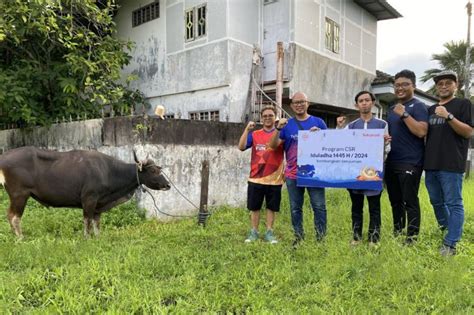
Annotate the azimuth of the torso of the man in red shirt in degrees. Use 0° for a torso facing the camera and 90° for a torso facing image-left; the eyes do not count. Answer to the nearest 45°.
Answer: approximately 0°

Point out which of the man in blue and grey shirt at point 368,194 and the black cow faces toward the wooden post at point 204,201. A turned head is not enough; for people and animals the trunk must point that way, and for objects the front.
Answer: the black cow

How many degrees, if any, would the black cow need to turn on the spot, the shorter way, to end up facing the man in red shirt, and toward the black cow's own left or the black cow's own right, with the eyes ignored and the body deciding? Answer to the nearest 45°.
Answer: approximately 45° to the black cow's own right

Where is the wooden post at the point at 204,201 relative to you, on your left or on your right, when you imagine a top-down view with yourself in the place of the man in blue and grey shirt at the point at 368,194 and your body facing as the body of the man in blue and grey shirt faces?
on your right

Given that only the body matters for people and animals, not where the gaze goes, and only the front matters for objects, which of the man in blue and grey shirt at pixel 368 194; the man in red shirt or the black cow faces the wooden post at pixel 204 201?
the black cow

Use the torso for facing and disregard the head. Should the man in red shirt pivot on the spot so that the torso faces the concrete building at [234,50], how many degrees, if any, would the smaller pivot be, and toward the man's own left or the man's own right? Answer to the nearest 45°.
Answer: approximately 180°

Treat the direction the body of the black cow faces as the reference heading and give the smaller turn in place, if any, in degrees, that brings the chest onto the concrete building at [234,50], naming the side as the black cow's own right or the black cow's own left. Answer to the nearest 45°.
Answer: approximately 45° to the black cow's own left

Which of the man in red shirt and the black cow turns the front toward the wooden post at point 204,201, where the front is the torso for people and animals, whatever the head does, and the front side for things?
the black cow

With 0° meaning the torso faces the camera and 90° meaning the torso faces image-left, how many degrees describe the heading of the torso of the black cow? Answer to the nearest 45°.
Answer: approximately 270°
